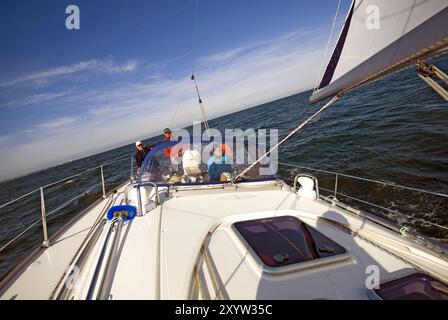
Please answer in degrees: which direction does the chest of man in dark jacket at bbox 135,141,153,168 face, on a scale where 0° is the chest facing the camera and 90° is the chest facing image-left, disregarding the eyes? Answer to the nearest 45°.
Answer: approximately 315°
